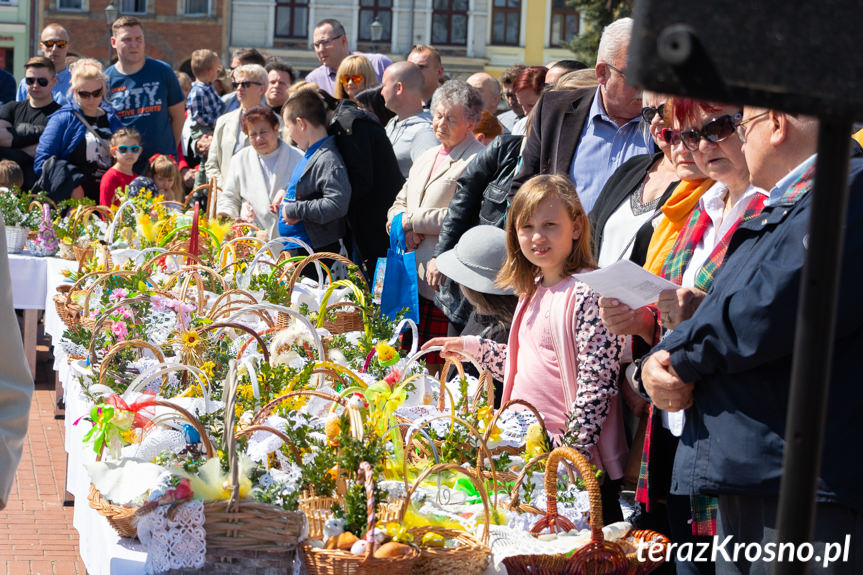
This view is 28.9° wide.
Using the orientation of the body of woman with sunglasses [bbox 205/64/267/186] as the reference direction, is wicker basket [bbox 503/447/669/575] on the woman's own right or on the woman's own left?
on the woman's own left

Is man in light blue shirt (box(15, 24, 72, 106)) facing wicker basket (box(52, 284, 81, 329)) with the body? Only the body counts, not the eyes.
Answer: yes

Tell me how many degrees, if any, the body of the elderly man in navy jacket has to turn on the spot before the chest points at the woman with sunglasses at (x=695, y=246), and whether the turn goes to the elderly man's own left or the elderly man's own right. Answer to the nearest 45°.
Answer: approximately 90° to the elderly man's own right

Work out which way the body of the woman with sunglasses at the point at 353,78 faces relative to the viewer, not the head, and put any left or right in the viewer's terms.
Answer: facing the viewer and to the left of the viewer

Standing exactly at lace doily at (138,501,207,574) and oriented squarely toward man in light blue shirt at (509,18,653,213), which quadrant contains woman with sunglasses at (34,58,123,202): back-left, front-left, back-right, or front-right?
front-left

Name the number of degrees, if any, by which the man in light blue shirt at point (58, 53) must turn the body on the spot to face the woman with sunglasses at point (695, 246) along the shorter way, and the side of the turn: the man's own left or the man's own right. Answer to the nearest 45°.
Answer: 0° — they already face them

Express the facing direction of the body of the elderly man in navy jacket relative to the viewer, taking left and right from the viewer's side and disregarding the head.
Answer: facing to the left of the viewer

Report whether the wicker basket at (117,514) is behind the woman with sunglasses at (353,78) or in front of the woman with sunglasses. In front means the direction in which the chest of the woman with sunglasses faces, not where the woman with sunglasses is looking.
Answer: in front

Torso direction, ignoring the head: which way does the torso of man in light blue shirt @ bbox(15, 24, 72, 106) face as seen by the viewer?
toward the camera

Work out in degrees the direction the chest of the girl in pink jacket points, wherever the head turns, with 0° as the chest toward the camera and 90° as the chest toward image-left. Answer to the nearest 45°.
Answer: approximately 45°

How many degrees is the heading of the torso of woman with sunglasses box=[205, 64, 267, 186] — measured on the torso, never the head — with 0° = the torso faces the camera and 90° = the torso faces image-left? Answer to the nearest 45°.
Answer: approximately 45°

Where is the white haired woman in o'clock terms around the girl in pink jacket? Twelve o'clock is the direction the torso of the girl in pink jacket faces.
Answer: The white haired woman is roughly at 4 o'clock from the girl in pink jacket.

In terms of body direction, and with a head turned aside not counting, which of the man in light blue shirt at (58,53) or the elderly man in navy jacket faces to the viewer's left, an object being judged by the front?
the elderly man in navy jacket

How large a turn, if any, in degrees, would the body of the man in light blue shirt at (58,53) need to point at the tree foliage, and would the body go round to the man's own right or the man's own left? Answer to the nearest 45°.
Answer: approximately 135° to the man's own left

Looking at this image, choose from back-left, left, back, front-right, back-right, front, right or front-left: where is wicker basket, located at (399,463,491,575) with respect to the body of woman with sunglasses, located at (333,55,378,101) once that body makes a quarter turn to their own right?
back-left
